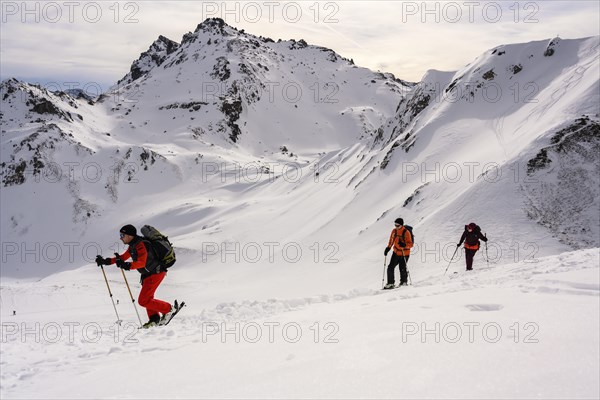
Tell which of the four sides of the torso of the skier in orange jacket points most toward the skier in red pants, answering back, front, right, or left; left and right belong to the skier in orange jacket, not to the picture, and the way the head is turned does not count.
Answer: front

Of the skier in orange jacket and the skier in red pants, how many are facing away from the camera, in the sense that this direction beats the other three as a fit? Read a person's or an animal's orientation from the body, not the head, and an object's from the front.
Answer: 0

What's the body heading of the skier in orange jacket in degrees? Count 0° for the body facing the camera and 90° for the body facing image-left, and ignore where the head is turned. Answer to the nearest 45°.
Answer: approximately 45°
